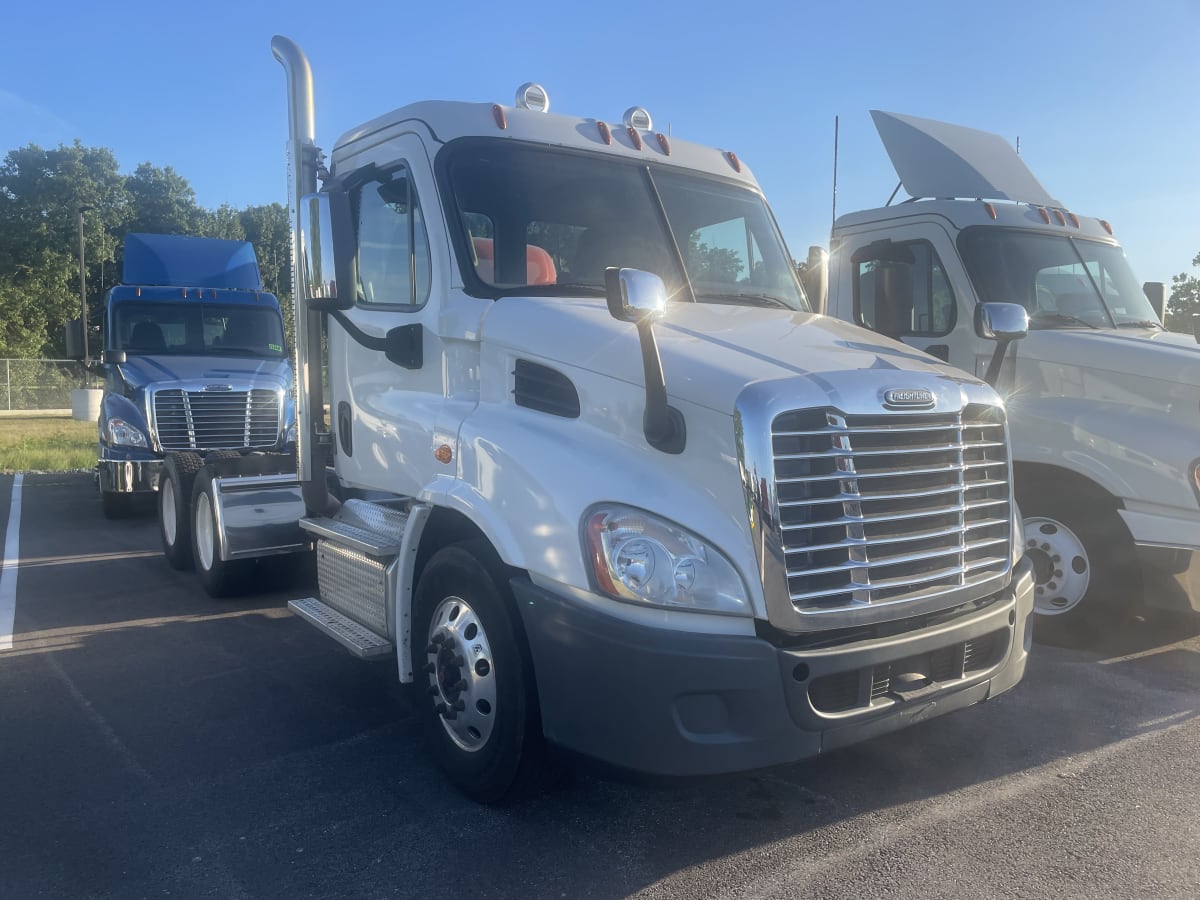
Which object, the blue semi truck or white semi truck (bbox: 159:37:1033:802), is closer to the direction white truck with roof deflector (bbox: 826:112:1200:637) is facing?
the white semi truck

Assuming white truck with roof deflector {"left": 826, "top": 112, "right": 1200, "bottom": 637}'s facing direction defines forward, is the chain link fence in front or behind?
behind

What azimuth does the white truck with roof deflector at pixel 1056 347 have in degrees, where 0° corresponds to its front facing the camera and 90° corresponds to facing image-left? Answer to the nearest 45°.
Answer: approximately 315°

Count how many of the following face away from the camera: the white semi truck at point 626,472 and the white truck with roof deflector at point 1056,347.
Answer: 0

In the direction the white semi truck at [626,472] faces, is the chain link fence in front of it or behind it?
behind

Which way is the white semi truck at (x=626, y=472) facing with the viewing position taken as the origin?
facing the viewer and to the right of the viewer

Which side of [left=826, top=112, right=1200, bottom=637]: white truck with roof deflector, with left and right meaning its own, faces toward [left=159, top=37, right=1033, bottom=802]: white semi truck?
right

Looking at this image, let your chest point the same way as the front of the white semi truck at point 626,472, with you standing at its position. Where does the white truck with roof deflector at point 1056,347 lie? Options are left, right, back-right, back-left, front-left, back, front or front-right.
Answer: left
